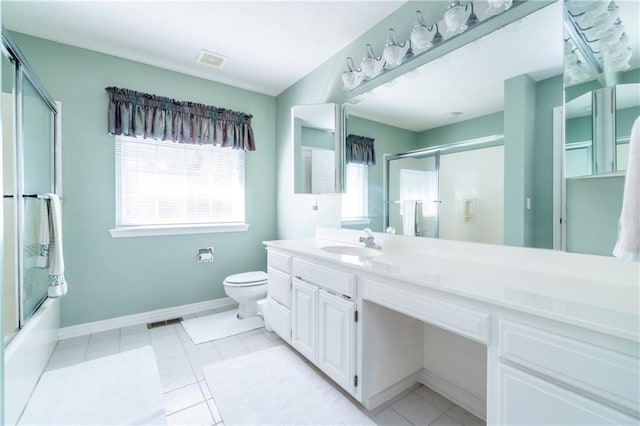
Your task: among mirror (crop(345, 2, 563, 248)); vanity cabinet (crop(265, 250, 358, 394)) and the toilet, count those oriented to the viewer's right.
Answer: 0

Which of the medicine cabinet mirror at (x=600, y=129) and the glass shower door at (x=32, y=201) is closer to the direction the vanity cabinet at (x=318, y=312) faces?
the glass shower door

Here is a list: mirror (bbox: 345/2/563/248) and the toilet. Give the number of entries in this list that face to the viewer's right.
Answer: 0

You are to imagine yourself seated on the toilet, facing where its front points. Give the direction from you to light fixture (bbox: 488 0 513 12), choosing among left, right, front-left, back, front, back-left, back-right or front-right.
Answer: left

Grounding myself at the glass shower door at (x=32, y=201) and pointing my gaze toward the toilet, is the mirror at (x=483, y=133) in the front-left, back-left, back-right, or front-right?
front-right

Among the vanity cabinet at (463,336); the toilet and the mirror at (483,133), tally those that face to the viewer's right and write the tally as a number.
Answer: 0

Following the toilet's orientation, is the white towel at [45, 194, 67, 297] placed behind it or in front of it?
in front

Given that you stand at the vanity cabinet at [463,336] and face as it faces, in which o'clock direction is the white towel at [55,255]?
The white towel is roughly at 1 o'clock from the vanity cabinet.

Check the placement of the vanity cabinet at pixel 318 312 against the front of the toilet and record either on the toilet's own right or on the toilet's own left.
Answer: on the toilet's own left

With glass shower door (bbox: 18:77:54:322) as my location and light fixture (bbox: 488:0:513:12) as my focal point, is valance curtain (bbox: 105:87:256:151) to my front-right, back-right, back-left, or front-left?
front-left

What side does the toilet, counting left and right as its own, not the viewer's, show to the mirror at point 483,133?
left

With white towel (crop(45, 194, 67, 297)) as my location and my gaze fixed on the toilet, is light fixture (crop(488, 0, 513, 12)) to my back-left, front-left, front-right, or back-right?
front-right

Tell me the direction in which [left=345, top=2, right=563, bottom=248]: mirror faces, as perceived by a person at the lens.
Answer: facing the viewer and to the left of the viewer
